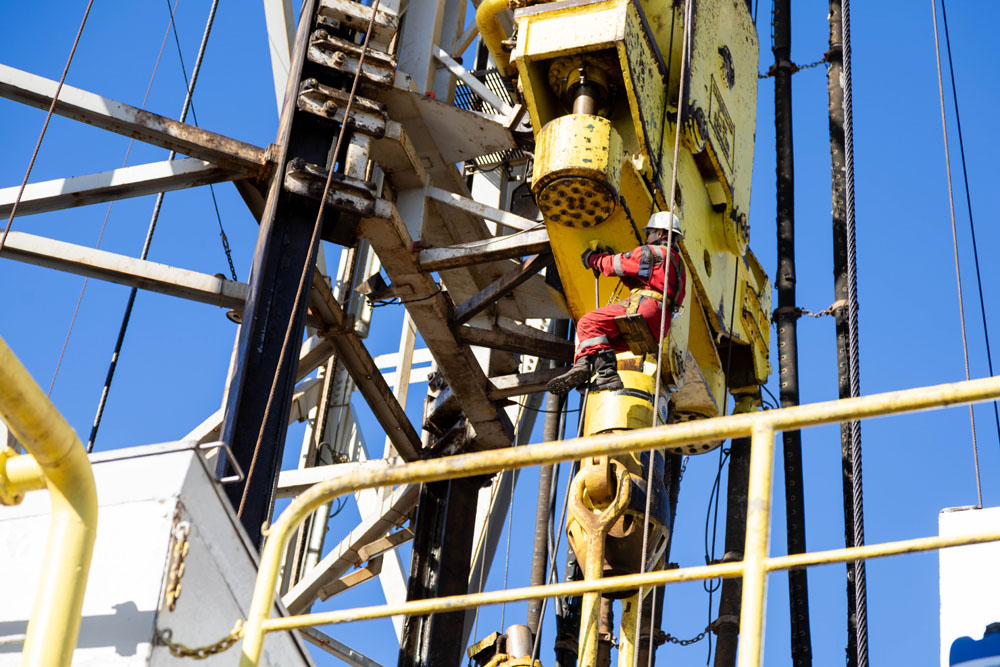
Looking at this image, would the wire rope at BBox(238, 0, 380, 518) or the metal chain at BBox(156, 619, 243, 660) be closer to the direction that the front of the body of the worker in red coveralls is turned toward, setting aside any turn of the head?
the wire rope

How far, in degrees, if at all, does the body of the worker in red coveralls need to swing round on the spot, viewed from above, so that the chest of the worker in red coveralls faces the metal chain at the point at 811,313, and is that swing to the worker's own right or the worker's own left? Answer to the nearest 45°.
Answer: approximately 135° to the worker's own right

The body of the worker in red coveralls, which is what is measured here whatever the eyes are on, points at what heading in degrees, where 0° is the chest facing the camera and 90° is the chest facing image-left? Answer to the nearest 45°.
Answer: approximately 90°

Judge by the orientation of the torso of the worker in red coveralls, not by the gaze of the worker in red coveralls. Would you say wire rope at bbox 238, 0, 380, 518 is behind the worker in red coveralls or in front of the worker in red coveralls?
in front

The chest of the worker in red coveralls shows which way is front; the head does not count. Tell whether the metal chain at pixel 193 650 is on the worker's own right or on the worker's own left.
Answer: on the worker's own left

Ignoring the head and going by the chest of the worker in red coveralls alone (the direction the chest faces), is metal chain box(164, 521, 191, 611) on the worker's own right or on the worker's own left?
on the worker's own left

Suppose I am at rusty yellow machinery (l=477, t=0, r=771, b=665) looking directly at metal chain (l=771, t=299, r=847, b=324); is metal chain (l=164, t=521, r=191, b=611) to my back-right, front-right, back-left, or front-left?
back-right
